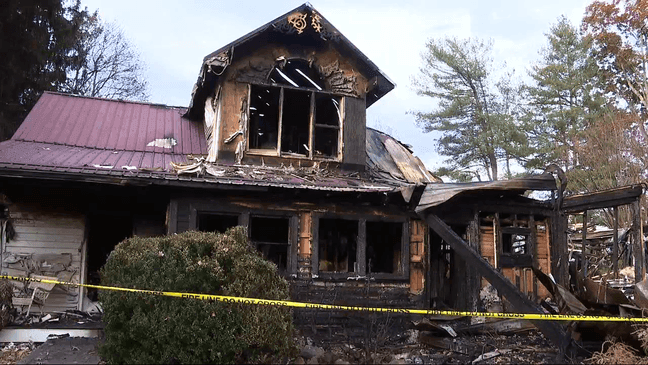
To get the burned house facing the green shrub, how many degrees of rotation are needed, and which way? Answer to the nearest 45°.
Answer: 0° — it already faces it

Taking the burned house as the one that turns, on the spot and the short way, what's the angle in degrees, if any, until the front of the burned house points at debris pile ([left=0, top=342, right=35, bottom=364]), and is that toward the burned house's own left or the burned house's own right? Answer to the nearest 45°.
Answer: approximately 45° to the burned house's own right

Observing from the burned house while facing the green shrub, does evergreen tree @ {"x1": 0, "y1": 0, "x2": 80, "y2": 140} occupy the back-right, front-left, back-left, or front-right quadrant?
back-right

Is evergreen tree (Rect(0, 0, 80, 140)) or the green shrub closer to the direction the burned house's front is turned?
the green shrub

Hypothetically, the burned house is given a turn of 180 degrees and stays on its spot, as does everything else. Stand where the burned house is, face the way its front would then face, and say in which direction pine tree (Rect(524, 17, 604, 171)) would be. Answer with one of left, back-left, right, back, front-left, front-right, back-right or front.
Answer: front-right

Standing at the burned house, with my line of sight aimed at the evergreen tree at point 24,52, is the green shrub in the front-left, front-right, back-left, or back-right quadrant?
back-left

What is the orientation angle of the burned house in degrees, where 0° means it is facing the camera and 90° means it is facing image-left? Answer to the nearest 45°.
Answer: approximately 0°

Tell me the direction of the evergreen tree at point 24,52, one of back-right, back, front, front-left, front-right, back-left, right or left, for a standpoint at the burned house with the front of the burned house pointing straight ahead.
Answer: back-right
